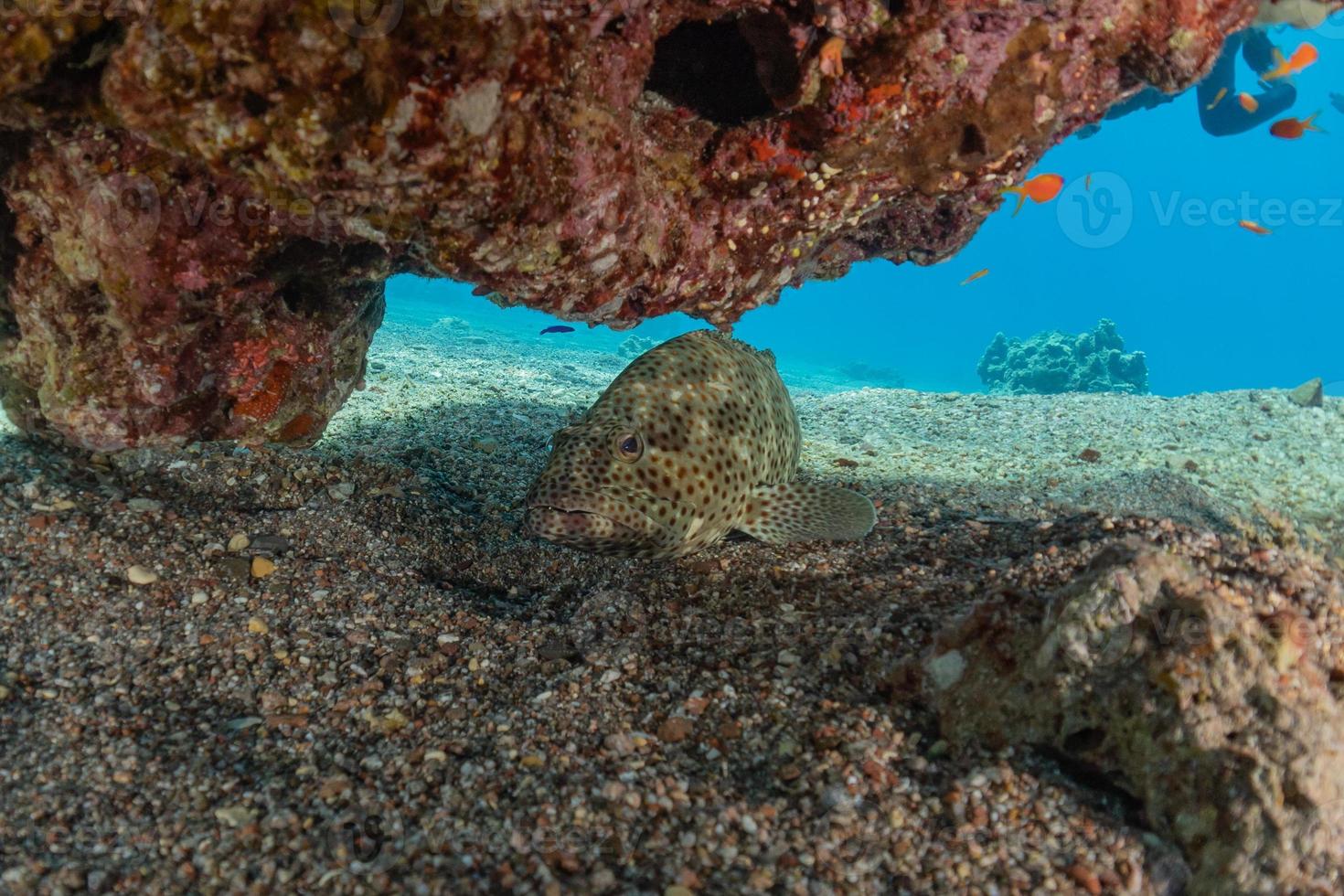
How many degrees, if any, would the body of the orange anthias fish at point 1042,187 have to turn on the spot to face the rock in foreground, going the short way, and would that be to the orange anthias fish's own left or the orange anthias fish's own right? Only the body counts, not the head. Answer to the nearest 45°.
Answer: approximately 90° to the orange anthias fish's own right

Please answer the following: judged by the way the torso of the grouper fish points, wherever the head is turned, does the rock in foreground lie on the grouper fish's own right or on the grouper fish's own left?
on the grouper fish's own left

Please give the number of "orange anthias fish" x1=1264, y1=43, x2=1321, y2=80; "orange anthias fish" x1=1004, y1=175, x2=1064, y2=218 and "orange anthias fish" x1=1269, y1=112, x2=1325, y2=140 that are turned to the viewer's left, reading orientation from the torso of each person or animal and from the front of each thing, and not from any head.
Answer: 1

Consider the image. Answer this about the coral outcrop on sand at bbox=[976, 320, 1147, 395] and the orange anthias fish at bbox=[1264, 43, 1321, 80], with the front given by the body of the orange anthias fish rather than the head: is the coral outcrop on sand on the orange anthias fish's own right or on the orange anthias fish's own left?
on the orange anthias fish's own left

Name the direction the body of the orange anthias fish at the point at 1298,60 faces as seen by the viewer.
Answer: to the viewer's right

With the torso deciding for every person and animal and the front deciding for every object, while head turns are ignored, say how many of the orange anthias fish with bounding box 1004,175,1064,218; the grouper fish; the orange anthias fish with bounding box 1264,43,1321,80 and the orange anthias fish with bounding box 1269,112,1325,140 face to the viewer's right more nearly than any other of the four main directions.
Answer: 2

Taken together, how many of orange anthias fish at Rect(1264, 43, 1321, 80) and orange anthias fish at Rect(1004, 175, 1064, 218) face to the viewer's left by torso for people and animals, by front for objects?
0

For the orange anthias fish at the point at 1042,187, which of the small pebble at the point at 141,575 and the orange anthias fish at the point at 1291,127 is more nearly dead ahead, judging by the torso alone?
the orange anthias fish

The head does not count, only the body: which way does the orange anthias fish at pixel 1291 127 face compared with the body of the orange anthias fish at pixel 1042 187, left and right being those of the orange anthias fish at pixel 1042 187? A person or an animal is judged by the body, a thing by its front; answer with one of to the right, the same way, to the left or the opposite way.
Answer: the opposite way

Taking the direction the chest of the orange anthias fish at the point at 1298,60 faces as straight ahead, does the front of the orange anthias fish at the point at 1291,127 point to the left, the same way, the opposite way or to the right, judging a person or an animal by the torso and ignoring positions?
the opposite way

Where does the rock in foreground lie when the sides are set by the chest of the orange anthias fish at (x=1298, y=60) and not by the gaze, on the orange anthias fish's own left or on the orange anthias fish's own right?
on the orange anthias fish's own right

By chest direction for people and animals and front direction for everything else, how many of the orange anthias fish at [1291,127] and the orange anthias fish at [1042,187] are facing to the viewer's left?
1

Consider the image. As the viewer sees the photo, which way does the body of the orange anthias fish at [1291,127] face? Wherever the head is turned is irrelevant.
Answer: to the viewer's left

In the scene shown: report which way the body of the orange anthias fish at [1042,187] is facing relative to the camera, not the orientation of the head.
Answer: to the viewer's right
